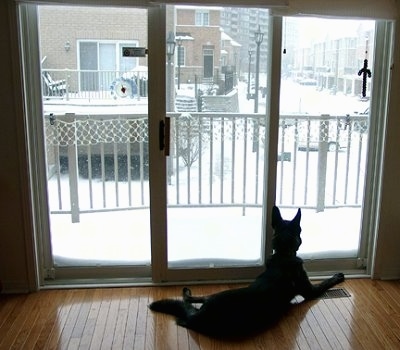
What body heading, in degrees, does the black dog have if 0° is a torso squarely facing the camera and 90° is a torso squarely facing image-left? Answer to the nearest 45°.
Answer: approximately 225°
